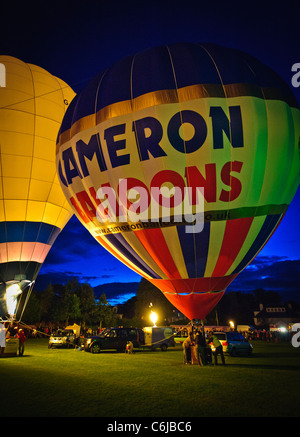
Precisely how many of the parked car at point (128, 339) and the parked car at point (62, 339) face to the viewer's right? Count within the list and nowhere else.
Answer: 0

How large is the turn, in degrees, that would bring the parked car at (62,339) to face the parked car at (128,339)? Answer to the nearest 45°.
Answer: approximately 90° to its left

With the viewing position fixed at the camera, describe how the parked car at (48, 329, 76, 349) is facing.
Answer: facing the viewer and to the left of the viewer

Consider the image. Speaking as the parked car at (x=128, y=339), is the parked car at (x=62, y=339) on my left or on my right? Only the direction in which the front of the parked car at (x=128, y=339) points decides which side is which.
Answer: on my right

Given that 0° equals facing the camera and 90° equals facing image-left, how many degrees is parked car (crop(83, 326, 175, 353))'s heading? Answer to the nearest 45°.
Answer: approximately 45°

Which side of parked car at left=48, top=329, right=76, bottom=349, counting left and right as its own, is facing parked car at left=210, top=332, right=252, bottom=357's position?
left
